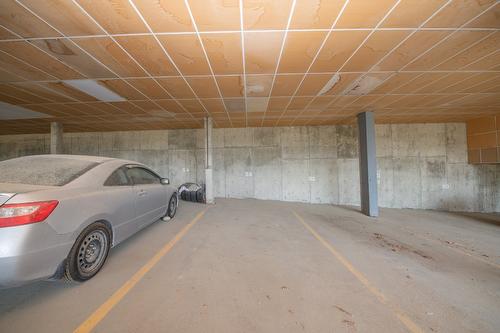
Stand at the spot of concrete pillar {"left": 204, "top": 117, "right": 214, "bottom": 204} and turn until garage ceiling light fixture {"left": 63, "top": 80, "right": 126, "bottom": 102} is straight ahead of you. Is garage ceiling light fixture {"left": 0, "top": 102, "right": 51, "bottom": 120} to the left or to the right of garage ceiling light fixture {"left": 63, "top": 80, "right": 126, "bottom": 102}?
right

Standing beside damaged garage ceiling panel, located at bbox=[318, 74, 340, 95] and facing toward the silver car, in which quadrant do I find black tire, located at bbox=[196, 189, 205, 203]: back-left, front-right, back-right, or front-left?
front-right

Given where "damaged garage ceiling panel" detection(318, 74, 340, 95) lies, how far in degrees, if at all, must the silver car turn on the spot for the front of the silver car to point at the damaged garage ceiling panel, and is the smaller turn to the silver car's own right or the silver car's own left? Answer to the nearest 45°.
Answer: approximately 45° to the silver car's own right

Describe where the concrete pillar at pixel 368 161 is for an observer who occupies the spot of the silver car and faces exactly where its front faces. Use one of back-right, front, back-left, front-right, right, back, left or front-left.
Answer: front-right

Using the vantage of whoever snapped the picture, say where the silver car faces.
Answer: facing away from the viewer and to the right of the viewer

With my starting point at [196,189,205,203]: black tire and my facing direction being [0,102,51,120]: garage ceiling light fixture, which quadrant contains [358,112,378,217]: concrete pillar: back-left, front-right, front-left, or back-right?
back-left

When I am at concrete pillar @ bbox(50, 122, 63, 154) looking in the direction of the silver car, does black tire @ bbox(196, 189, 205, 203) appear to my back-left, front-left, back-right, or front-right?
front-left

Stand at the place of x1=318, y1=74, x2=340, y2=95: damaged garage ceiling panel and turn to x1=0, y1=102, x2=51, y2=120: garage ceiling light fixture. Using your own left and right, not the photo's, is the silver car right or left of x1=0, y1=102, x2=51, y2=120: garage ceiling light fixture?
left

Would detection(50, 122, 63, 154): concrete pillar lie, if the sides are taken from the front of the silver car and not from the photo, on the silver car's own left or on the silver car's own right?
on the silver car's own left

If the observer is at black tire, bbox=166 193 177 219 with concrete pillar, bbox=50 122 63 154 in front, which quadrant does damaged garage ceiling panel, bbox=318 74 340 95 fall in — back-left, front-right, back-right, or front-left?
back-right

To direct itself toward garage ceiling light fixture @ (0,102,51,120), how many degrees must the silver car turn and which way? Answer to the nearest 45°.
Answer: approximately 45° to its left

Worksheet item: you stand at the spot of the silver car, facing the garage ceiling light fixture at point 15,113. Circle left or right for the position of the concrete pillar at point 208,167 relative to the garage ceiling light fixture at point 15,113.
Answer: right

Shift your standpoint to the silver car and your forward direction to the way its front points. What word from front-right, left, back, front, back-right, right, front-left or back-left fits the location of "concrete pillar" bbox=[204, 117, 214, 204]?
front

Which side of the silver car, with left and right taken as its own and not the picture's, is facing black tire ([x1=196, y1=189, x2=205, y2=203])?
front
